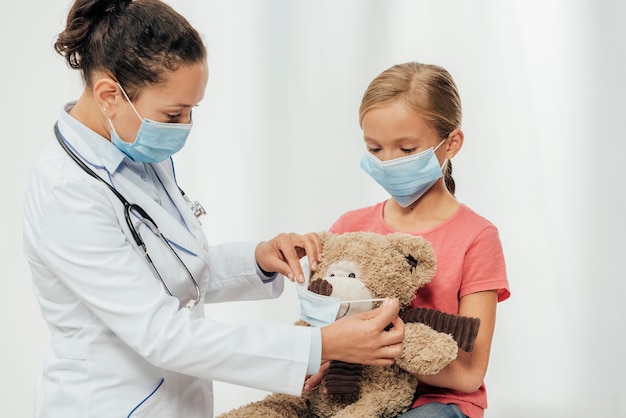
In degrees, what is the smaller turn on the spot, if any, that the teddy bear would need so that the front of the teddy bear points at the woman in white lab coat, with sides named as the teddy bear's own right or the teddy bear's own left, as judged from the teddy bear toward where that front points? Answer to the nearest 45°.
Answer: approximately 45° to the teddy bear's own right

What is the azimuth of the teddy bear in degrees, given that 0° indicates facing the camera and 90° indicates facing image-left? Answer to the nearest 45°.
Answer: approximately 45°

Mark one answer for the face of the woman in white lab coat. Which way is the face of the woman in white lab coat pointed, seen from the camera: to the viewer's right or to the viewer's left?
to the viewer's right

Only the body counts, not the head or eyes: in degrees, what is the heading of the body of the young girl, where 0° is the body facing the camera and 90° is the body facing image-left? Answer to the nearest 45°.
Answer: approximately 45°
